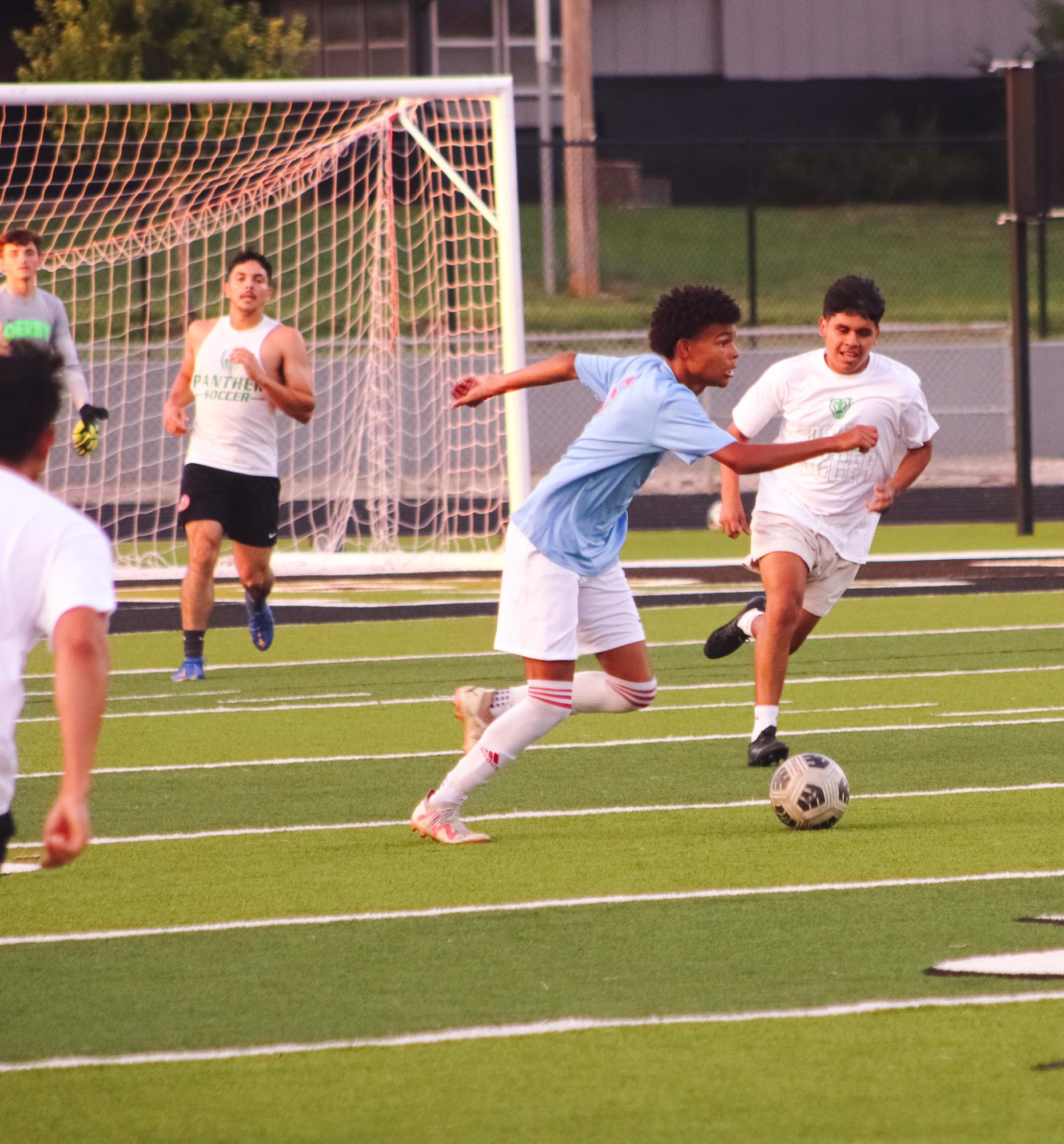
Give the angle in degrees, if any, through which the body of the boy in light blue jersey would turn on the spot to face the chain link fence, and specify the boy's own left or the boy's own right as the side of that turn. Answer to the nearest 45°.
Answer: approximately 90° to the boy's own left

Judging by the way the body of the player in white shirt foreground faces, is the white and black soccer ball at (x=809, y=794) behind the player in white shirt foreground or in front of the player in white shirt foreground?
in front

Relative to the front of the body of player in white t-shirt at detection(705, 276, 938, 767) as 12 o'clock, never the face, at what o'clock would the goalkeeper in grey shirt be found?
The goalkeeper in grey shirt is roughly at 4 o'clock from the player in white t-shirt.

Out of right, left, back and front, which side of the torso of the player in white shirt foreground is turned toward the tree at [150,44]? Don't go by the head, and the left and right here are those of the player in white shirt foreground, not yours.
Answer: front

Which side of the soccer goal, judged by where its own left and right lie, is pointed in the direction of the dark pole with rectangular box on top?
left

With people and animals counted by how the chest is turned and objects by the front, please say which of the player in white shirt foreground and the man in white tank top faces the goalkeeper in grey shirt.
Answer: the player in white shirt foreground

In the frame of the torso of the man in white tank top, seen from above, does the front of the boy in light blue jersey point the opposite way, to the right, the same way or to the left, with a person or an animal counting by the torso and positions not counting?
to the left

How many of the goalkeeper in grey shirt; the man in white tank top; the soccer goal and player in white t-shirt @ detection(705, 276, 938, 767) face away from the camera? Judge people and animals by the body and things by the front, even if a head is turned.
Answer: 0

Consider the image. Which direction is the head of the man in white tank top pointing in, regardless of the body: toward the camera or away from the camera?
toward the camera

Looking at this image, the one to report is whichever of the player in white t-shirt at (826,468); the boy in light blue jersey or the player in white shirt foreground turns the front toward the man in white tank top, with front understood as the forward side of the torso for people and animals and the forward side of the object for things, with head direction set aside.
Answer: the player in white shirt foreground

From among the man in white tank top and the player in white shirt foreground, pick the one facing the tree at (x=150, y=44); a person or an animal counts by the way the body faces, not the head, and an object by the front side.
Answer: the player in white shirt foreground

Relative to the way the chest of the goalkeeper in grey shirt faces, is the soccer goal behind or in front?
behind

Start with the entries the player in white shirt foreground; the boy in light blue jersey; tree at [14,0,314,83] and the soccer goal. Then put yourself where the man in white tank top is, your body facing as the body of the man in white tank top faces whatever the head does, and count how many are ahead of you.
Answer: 2

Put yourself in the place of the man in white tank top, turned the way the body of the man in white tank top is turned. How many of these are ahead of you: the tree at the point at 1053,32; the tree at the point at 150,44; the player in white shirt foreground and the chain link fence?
1

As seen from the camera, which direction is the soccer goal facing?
toward the camera

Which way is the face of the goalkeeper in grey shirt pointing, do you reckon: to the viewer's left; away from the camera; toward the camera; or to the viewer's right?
toward the camera

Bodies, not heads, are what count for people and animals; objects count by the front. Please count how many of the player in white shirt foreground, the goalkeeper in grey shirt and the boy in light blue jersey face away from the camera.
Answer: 1

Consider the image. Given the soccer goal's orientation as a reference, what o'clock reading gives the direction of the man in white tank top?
The man in white tank top is roughly at 12 o'clock from the soccer goal.

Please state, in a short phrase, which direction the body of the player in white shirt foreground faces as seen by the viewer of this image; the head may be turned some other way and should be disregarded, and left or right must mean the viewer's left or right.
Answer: facing away from the viewer

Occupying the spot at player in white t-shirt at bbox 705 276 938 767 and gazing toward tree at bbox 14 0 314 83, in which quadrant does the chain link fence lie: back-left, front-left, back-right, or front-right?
front-right

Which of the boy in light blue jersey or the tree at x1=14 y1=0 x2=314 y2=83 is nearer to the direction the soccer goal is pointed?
the boy in light blue jersey

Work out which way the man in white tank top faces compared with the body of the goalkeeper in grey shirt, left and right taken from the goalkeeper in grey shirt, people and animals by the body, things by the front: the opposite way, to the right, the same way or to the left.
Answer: the same way

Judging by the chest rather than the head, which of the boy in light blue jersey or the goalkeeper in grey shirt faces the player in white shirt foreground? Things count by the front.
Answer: the goalkeeper in grey shirt
